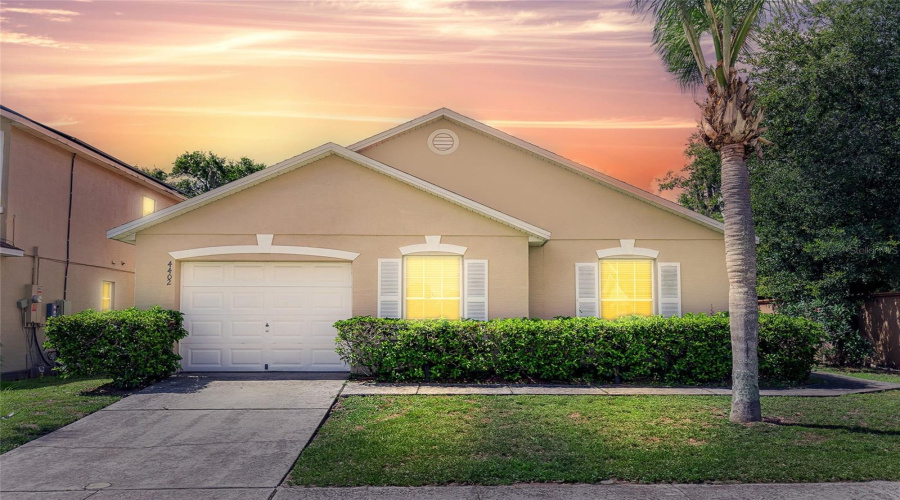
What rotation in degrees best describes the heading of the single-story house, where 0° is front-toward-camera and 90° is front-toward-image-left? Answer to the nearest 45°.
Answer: approximately 0°

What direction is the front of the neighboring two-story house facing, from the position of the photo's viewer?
facing the viewer and to the left of the viewer

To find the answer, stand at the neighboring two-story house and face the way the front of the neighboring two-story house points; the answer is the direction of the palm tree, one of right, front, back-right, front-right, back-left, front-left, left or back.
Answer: left

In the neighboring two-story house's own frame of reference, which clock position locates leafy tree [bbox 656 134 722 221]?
The leafy tree is roughly at 7 o'clock from the neighboring two-story house.

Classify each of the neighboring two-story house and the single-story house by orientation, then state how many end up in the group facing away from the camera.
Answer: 0

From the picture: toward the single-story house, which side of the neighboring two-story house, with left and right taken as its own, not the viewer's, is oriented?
left

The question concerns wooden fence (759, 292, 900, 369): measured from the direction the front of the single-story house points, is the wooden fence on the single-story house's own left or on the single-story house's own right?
on the single-story house's own left

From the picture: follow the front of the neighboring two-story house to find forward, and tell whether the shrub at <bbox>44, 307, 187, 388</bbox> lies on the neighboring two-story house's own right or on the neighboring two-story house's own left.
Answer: on the neighboring two-story house's own left

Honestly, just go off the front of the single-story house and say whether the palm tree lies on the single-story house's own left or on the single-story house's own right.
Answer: on the single-story house's own left

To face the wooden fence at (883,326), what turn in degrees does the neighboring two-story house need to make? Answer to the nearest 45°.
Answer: approximately 135° to its left

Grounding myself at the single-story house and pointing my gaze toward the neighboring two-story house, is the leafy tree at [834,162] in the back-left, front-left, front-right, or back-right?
back-right

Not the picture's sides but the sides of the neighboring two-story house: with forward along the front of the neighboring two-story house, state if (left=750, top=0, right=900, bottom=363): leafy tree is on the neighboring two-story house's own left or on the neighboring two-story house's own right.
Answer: on the neighboring two-story house's own left

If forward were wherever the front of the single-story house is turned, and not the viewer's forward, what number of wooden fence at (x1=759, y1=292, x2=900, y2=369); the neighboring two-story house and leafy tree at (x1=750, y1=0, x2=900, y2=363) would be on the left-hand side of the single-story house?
2

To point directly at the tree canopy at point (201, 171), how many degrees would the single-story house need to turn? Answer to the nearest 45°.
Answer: approximately 180°

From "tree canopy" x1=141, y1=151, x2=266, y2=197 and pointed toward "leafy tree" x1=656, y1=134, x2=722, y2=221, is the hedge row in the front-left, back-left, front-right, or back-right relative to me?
front-right
